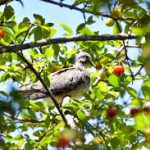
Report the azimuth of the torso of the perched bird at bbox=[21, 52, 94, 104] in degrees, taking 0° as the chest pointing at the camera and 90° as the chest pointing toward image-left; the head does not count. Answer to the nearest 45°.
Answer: approximately 270°
